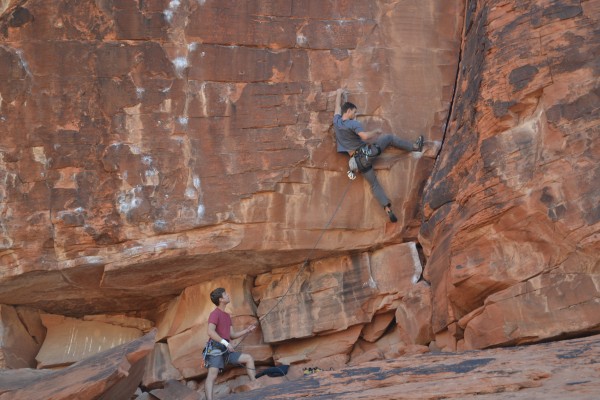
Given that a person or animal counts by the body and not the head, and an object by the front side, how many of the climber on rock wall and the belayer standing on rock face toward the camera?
0

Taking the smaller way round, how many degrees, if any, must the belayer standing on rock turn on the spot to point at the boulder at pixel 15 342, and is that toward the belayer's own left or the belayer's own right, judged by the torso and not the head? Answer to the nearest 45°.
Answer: approximately 135° to the belayer's own left

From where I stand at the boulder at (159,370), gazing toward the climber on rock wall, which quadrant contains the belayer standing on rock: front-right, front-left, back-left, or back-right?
front-right

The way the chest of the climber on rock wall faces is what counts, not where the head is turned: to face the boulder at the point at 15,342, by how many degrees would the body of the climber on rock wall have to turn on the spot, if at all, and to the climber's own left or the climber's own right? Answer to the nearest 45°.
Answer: approximately 135° to the climber's own left

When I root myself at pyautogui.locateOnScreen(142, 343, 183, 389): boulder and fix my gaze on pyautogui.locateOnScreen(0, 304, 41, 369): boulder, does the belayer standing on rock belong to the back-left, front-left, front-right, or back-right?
back-left

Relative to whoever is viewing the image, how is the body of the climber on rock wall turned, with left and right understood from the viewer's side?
facing away from the viewer and to the right of the viewer

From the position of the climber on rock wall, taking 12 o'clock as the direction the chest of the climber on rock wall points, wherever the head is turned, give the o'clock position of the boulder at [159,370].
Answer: The boulder is roughly at 8 o'clock from the climber on rock wall.

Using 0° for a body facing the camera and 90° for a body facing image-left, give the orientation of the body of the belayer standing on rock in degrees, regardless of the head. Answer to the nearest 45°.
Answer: approximately 270°
